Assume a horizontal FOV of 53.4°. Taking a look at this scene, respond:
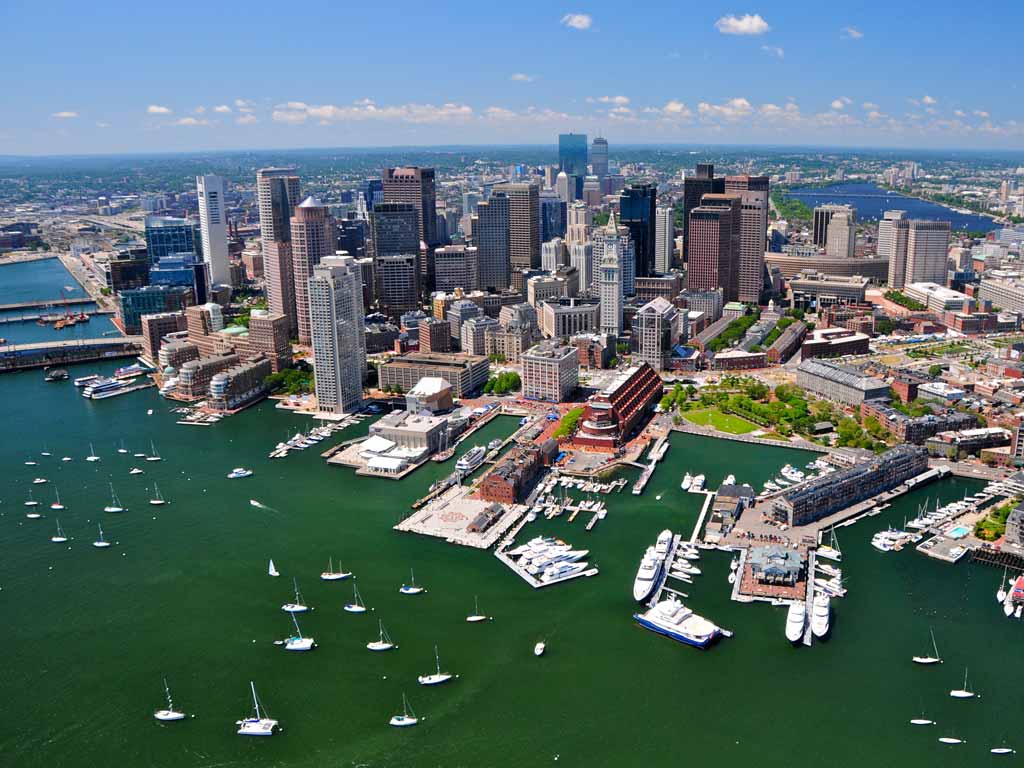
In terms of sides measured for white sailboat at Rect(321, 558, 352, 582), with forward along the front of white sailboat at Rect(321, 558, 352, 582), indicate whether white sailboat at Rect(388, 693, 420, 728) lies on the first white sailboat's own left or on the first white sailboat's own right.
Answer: on the first white sailboat's own right

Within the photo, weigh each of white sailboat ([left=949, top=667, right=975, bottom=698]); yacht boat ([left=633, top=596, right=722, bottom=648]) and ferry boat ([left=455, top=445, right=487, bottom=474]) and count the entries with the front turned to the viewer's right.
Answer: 1

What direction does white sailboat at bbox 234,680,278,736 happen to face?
to the viewer's right

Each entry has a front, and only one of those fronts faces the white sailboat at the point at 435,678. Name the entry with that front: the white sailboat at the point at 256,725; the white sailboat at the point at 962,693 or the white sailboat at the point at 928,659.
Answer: the white sailboat at the point at 256,725

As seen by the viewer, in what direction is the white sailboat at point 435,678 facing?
to the viewer's right

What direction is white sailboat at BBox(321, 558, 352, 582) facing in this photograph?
to the viewer's right

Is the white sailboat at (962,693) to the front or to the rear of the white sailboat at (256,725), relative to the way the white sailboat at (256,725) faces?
to the front

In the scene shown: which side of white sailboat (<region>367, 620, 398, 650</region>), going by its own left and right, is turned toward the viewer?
right
